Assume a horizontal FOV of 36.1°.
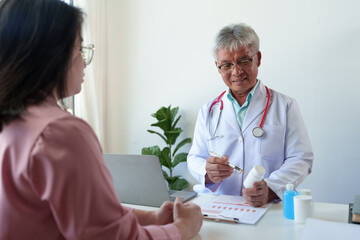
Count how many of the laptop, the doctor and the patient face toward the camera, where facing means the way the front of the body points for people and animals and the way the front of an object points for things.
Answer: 1

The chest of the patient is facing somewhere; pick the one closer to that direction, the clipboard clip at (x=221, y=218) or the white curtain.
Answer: the clipboard clip

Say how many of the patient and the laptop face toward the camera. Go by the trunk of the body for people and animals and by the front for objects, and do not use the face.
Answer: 0

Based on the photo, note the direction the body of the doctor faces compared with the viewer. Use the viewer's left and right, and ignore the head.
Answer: facing the viewer

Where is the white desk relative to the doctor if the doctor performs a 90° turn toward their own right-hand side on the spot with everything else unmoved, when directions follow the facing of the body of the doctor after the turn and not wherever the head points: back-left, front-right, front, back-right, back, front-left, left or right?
left

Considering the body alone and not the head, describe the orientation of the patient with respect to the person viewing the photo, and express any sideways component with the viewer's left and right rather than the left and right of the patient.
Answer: facing away from the viewer and to the right of the viewer

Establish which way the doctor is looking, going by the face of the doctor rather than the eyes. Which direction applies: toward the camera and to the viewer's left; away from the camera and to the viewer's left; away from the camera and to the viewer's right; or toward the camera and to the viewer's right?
toward the camera and to the viewer's left

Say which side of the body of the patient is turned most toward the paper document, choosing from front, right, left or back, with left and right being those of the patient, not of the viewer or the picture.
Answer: front

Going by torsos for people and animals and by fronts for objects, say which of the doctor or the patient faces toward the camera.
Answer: the doctor

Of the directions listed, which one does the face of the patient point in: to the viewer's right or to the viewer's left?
to the viewer's right

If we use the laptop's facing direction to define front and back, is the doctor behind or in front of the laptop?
in front

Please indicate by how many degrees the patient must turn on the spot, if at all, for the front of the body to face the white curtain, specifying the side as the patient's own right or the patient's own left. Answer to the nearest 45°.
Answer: approximately 45° to the patient's own left

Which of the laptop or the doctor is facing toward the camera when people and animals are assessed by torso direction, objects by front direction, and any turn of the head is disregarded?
the doctor

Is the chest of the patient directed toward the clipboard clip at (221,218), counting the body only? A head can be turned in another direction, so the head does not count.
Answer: yes

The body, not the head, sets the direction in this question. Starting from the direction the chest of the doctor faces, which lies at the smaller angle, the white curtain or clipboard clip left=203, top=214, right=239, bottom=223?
the clipboard clip

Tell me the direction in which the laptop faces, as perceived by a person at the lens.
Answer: facing away from the viewer and to the right of the viewer

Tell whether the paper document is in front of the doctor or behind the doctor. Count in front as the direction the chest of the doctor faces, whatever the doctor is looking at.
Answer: in front
